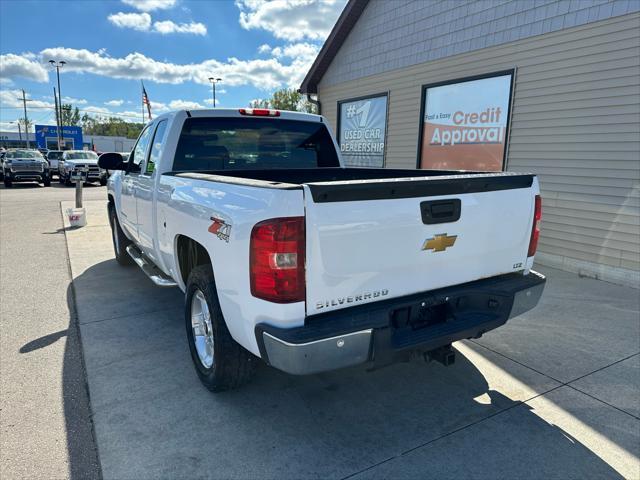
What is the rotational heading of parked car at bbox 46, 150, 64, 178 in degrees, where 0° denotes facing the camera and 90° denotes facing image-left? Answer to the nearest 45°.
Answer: approximately 0°

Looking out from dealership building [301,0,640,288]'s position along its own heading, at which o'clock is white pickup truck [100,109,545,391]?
The white pickup truck is roughly at 11 o'clock from the dealership building.

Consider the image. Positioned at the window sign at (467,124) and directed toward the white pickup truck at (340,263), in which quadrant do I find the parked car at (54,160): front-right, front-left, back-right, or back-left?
back-right

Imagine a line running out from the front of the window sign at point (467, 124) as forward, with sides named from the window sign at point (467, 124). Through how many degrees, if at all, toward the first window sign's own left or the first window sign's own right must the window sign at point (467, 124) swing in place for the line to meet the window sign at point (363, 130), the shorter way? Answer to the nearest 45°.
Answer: approximately 90° to the first window sign's own right

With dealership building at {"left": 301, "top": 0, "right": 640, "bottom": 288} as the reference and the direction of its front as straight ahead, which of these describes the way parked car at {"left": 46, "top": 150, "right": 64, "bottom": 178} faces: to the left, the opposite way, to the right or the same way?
to the left

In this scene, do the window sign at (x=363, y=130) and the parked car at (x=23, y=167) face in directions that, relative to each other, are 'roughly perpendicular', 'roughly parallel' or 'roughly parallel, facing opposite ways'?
roughly perpendicular

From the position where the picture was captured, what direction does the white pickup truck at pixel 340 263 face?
facing away from the viewer and to the left of the viewer

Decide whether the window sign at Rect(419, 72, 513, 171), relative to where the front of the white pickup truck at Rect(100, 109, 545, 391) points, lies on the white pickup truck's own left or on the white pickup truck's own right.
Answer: on the white pickup truck's own right

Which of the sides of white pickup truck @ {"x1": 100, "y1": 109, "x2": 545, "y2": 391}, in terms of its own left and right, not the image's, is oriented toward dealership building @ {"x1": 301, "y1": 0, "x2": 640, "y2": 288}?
right

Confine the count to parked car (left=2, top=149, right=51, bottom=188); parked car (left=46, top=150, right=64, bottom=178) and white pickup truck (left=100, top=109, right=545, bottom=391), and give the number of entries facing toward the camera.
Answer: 2

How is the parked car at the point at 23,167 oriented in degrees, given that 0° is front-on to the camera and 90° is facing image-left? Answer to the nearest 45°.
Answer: approximately 0°

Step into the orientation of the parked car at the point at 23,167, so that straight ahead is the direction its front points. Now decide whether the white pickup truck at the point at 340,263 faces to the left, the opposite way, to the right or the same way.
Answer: the opposite way

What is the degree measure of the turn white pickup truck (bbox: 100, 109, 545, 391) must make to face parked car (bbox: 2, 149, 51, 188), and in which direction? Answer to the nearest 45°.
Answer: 0° — it already faces it
